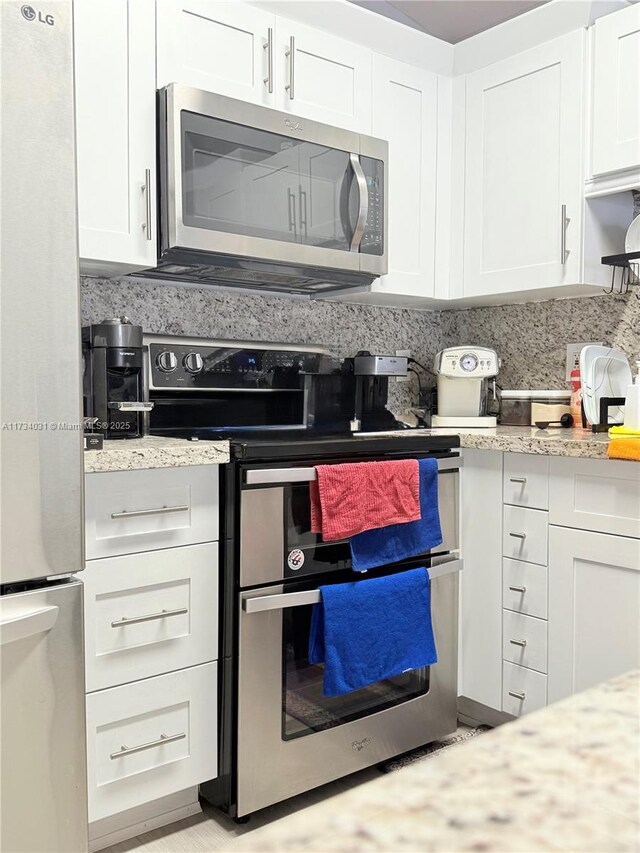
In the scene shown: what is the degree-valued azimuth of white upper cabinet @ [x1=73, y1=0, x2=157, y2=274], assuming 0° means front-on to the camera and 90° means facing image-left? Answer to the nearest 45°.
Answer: approximately 315°

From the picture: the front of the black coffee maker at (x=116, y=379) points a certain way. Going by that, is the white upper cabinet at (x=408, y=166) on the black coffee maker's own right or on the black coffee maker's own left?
on the black coffee maker's own left

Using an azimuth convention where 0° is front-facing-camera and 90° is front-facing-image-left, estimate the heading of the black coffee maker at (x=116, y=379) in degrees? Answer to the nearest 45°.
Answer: approximately 315°

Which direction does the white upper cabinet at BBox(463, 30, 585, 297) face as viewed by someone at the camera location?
facing the viewer and to the left of the viewer

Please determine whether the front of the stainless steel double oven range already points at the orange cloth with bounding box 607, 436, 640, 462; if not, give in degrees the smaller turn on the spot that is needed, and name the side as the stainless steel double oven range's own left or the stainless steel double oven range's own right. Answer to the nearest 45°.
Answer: approximately 45° to the stainless steel double oven range's own left

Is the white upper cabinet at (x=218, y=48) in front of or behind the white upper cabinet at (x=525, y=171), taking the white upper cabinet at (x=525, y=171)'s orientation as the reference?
in front

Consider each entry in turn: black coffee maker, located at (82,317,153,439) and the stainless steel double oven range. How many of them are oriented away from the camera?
0

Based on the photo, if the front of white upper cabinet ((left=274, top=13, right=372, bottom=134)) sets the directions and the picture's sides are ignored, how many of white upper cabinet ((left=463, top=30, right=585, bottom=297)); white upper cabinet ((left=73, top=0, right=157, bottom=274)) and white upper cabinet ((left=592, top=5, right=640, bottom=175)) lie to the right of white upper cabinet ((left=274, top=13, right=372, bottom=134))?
1

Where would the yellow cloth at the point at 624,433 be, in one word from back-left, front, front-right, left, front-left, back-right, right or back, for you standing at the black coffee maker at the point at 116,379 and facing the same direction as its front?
front-left

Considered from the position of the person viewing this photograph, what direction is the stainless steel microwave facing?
facing the viewer and to the right of the viewer
